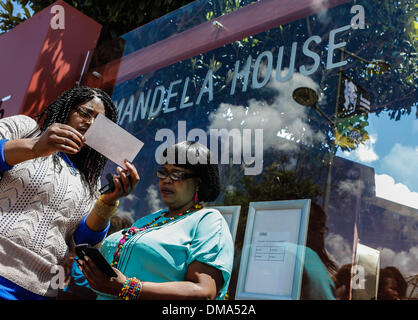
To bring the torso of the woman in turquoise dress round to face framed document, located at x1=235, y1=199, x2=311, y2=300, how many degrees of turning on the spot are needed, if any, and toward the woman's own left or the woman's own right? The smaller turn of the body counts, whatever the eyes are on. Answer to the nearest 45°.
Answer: approximately 180°

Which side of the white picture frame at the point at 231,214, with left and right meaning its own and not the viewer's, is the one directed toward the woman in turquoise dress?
front

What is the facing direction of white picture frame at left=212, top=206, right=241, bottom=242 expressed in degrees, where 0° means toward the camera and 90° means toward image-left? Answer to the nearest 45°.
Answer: approximately 0°

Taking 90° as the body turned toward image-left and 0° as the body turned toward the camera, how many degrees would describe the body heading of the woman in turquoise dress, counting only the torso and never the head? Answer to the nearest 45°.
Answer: approximately 45°

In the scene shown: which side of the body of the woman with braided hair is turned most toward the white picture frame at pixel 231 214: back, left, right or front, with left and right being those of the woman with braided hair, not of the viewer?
left

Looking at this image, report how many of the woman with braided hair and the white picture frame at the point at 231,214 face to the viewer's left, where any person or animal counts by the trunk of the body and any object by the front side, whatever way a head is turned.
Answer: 0

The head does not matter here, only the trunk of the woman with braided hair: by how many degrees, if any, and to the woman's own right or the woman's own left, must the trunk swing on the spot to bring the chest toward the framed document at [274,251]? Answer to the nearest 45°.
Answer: approximately 45° to the woman's own left

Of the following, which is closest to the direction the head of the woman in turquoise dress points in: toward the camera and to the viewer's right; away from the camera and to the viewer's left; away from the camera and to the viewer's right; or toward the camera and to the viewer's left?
toward the camera and to the viewer's left

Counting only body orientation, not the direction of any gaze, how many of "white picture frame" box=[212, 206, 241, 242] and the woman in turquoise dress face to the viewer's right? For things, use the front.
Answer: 0
